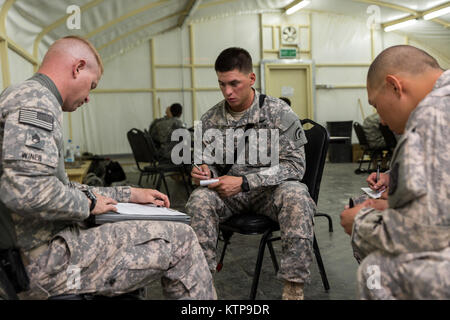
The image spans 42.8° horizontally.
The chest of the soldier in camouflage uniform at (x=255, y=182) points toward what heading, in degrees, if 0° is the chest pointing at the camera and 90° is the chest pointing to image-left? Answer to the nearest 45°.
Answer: approximately 45°

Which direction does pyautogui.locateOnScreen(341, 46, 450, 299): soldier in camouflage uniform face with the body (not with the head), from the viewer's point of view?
to the viewer's left

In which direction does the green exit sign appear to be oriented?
toward the camera

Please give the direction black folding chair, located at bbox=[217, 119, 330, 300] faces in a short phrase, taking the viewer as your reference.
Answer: facing the viewer and to the left of the viewer

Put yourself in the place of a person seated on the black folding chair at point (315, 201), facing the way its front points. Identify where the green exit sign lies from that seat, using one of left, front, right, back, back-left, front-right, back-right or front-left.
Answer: back-right

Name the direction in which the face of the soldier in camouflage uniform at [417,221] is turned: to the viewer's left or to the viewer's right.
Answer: to the viewer's left

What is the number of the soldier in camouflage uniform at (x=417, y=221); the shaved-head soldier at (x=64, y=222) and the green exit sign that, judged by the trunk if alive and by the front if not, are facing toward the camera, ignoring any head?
1

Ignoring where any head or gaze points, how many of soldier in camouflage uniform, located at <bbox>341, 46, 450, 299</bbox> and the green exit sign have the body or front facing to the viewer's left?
1

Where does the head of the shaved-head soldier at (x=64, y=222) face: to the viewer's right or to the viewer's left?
to the viewer's right

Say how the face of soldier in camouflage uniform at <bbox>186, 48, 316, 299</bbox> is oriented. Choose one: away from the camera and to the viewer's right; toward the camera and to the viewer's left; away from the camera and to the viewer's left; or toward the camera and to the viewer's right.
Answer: toward the camera and to the viewer's left

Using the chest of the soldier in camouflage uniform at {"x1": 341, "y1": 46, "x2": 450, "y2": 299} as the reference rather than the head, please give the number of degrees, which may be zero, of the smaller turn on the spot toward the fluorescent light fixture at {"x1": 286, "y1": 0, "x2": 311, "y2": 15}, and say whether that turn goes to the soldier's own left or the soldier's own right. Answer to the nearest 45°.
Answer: approximately 90° to the soldier's own right

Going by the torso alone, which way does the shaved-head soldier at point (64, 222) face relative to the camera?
to the viewer's right

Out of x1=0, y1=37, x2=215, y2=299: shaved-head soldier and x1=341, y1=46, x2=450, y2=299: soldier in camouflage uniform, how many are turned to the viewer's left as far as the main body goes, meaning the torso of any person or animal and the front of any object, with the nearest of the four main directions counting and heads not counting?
1

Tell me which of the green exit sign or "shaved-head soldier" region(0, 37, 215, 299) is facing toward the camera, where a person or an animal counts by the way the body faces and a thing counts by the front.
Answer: the green exit sign

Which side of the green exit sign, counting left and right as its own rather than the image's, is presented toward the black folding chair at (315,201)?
front

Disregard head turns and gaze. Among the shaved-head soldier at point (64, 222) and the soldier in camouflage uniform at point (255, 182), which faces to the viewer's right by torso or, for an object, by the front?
the shaved-head soldier
